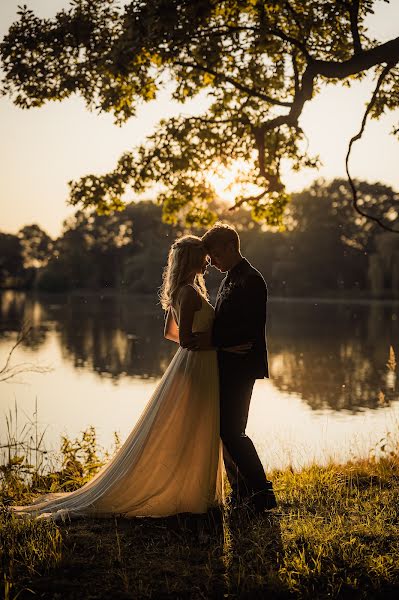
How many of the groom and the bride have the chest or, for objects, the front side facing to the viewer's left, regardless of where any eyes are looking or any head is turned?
1

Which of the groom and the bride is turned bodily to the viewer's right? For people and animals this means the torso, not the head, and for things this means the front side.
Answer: the bride

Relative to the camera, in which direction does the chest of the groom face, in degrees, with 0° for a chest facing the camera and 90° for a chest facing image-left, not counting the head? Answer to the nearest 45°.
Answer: approximately 90°

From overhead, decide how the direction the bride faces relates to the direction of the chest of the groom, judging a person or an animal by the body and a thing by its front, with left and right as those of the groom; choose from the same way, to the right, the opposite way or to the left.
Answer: the opposite way

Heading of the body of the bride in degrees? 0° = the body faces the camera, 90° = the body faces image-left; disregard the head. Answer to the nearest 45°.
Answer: approximately 270°
